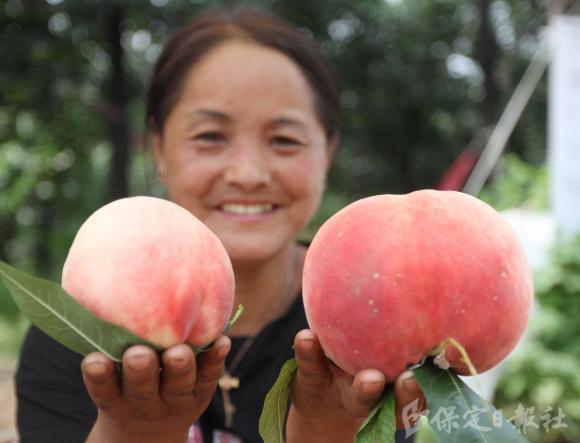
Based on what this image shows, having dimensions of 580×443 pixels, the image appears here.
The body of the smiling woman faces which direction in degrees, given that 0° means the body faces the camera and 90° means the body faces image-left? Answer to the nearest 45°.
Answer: approximately 0°
